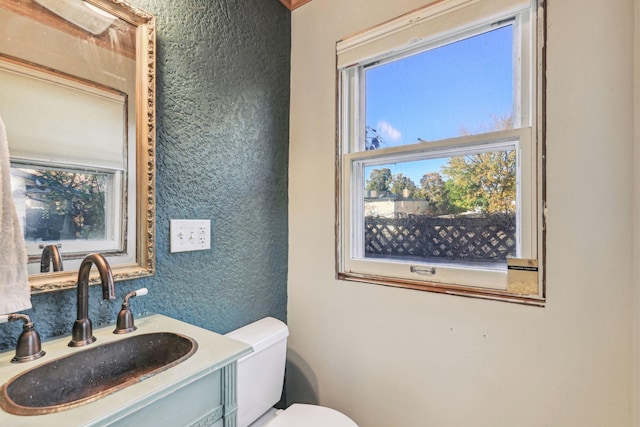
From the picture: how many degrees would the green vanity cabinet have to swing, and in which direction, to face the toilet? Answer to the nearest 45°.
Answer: approximately 90° to its left

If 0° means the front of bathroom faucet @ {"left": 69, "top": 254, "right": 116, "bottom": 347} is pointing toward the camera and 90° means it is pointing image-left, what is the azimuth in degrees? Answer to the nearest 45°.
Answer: approximately 315°

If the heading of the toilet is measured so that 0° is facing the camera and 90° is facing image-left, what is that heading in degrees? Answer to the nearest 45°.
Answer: approximately 315°

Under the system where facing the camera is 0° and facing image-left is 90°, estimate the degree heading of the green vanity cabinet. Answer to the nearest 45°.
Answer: approximately 315°

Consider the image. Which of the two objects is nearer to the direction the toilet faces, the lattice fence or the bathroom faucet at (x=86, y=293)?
the lattice fence
